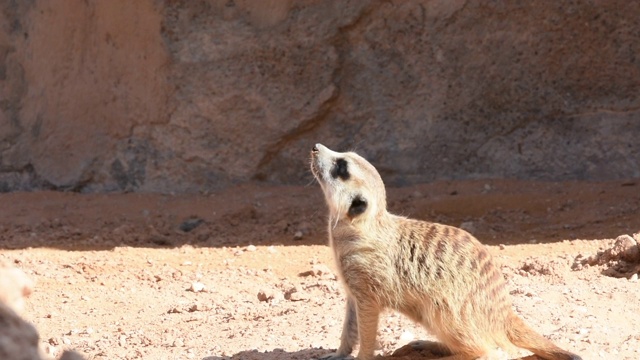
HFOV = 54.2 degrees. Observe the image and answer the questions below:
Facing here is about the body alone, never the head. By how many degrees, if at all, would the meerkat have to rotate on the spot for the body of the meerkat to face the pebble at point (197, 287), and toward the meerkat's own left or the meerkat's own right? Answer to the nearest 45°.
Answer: approximately 45° to the meerkat's own right

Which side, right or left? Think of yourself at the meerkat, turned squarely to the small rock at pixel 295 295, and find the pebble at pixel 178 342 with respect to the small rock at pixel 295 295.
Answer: left

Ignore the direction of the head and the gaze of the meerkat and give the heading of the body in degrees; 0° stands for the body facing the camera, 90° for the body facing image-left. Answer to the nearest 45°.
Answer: approximately 90°

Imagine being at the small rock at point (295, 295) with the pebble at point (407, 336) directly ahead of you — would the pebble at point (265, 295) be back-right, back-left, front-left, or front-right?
back-right
